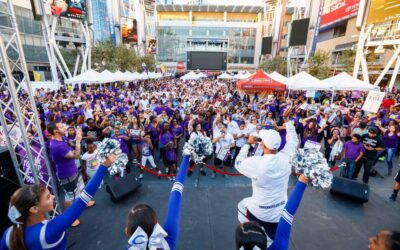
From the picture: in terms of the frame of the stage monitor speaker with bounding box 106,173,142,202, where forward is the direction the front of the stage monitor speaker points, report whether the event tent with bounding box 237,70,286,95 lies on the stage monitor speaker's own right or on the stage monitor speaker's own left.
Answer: on the stage monitor speaker's own left

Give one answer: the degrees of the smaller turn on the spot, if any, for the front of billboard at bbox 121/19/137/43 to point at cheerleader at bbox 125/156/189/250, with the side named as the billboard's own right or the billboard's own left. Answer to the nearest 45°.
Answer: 0° — it already faces them

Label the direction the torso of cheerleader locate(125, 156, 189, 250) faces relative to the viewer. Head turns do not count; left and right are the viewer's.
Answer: facing away from the viewer

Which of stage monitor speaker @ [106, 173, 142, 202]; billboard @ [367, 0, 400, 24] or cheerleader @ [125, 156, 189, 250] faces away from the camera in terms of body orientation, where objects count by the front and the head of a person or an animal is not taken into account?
the cheerleader

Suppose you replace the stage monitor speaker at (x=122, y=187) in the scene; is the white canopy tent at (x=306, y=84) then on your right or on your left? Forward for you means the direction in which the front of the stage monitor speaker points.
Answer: on your left

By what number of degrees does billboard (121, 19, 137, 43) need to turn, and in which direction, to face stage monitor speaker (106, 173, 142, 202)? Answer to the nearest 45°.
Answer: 0° — it already faces it

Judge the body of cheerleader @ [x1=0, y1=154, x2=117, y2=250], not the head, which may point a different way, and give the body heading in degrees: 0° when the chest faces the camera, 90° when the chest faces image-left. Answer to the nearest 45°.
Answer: approximately 225°

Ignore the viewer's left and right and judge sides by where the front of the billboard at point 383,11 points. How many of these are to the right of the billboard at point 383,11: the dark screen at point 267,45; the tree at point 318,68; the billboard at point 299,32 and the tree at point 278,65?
4

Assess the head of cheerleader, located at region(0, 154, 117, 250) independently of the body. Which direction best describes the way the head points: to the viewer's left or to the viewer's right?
to the viewer's right

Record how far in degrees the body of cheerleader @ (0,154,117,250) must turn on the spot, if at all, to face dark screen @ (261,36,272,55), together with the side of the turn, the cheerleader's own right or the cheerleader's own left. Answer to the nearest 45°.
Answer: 0° — they already face it

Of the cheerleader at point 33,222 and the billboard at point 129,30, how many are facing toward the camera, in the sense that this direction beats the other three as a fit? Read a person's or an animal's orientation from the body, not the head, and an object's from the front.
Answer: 1

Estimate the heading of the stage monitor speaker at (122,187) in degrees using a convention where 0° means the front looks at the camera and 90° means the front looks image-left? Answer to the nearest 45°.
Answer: approximately 315°

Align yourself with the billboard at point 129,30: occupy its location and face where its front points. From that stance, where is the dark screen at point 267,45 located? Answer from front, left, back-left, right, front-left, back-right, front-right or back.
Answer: left
